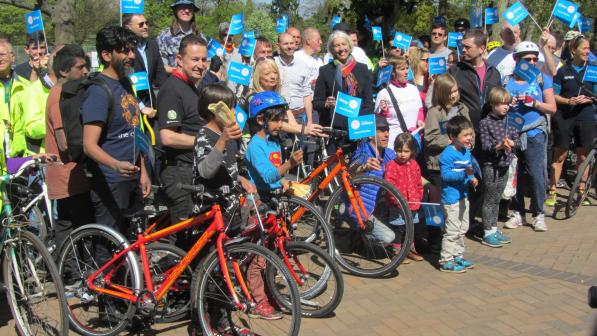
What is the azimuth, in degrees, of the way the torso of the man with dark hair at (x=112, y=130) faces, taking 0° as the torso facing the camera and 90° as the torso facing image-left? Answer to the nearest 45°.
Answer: approximately 315°

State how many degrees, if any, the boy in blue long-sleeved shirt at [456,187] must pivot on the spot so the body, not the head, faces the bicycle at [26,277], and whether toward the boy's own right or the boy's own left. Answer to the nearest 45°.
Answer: approximately 90° to the boy's own right

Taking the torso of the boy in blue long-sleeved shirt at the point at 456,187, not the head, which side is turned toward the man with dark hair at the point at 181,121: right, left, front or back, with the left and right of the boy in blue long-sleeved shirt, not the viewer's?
right

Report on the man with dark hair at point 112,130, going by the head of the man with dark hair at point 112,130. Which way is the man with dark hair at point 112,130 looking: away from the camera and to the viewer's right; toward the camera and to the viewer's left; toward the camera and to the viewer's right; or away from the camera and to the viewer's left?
toward the camera and to the viewer's right

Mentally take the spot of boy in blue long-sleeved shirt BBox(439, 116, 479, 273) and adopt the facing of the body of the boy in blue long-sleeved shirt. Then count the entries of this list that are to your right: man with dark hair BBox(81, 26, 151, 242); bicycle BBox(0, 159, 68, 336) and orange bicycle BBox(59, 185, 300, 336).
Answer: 3

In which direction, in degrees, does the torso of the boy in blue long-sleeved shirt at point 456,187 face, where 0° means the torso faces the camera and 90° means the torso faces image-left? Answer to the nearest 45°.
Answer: approximately 315°
